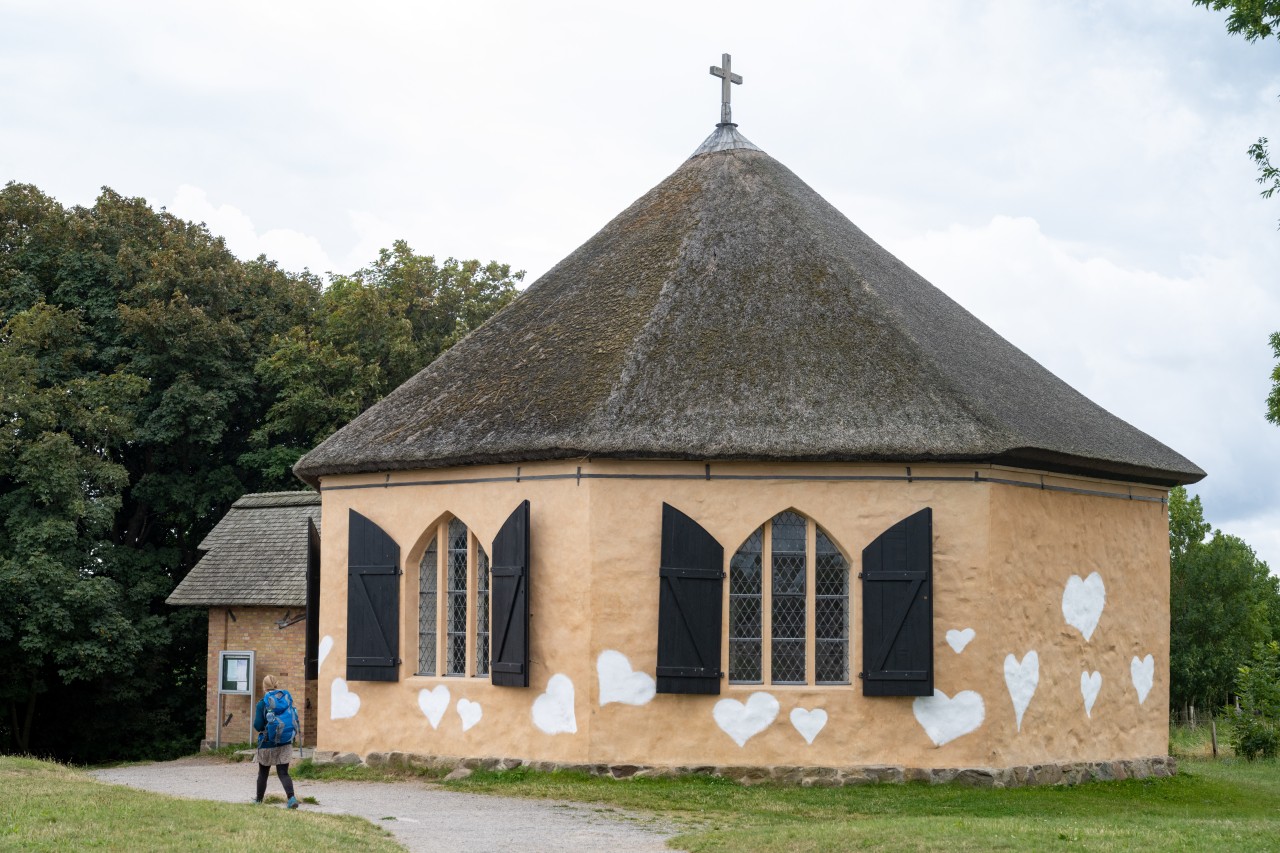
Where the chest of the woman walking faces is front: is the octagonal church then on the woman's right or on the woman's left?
on the woman's right

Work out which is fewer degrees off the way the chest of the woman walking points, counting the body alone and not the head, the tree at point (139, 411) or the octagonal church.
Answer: the tree

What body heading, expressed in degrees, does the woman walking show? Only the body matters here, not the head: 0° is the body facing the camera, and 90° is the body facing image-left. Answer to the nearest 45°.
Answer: approximately 135°

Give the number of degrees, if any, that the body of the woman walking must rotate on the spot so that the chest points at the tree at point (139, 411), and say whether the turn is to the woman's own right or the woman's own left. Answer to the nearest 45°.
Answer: approximately 45° to the woman's own right

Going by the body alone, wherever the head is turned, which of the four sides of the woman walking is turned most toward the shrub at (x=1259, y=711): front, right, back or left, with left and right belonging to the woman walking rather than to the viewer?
right

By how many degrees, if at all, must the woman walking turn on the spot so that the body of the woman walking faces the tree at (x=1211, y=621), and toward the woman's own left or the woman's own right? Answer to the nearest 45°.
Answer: approximately 90° to the woman's own right
